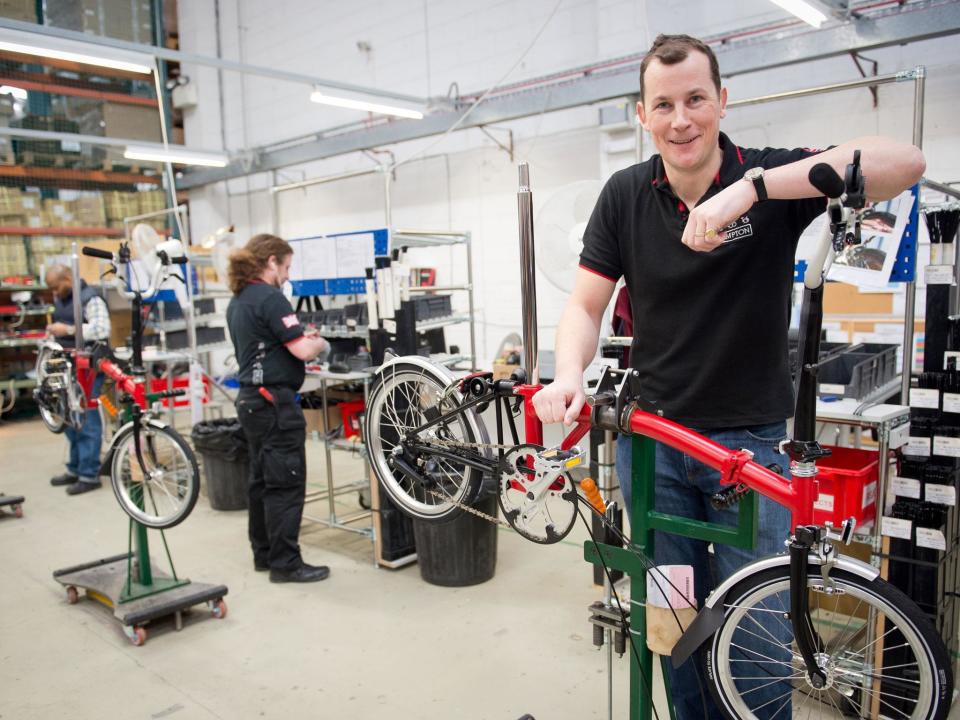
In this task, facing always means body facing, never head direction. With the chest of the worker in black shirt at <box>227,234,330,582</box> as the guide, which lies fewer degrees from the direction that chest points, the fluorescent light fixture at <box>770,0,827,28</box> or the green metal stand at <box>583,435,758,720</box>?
the fluorescent light fixture

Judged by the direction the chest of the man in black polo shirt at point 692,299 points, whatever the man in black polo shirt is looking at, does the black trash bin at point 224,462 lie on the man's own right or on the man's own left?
on the man's own right

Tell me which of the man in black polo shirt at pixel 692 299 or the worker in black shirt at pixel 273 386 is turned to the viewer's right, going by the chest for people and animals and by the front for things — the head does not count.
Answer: the worker in black shirt

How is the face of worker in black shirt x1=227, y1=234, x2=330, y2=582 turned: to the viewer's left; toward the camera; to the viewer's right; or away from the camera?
to the viewer's right

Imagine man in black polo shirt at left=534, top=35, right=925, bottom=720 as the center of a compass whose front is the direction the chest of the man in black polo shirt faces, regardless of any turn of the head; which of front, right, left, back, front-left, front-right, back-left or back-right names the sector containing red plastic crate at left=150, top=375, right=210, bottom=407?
back-right

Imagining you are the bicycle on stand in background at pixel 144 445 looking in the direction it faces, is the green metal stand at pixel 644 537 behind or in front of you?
in front

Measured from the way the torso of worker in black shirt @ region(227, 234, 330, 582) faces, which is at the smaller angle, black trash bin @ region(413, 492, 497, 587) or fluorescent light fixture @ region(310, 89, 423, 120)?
the black trash bin

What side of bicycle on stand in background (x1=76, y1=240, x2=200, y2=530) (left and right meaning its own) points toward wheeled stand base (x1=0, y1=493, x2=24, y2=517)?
back

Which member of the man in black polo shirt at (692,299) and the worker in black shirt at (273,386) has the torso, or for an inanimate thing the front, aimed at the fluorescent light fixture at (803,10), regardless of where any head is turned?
the worker in black shirt

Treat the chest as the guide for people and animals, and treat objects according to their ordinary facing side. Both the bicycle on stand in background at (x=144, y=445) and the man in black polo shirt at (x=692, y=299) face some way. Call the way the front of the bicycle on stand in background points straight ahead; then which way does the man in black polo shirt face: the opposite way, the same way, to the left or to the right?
to the right

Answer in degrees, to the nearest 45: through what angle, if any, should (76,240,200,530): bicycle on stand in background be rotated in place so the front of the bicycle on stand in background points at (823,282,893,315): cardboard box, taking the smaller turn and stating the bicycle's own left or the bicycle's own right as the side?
approximately 45° to the bicycle's own left

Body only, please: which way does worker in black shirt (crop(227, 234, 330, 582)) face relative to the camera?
to the viewer's right

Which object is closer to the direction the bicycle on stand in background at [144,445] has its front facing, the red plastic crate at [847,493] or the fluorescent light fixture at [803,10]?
the red plastic crate
